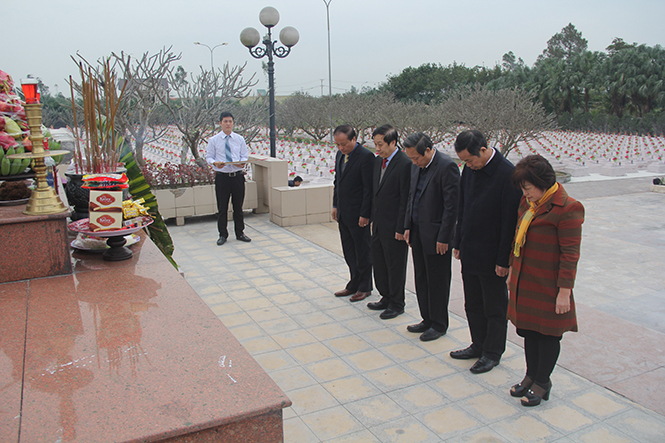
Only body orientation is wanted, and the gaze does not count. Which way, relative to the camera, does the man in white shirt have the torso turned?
toward the camera

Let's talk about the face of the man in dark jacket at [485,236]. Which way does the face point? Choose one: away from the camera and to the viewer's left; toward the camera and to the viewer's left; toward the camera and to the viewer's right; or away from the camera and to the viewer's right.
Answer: toward the camera and to the viewer's left

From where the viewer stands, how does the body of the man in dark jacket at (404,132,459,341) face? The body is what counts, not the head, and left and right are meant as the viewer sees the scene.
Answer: facing the viewer and to the left of the viewer

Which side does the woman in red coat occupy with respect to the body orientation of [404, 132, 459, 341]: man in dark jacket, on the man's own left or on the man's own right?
on the man's own left

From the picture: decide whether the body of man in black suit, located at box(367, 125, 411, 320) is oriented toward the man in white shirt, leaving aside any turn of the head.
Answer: no

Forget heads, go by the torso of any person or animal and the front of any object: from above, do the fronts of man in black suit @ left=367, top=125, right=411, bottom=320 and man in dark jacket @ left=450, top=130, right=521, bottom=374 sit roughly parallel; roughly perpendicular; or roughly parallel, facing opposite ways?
roughly parallel

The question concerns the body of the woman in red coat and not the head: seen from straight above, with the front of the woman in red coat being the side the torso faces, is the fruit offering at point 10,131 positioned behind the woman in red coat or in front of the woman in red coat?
in front

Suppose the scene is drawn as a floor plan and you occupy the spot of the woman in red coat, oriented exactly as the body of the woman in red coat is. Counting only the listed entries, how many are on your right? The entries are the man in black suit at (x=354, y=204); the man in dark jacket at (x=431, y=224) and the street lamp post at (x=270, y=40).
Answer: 3

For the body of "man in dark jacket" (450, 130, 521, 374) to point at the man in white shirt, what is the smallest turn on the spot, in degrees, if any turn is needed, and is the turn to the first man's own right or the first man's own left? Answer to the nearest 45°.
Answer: approximately 90° to the first man's own right

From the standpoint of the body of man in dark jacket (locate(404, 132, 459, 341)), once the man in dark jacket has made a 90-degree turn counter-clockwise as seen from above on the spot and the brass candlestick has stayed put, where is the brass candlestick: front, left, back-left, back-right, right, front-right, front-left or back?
right

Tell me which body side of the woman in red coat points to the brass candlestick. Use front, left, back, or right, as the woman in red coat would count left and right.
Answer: front

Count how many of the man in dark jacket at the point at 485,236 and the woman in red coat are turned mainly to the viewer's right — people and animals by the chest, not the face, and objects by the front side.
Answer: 0

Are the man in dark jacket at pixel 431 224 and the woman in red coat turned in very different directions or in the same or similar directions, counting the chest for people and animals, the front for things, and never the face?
same or similar directions

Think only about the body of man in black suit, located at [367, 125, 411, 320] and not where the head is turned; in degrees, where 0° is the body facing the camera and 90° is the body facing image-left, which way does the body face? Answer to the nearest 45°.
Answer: approximately 45°

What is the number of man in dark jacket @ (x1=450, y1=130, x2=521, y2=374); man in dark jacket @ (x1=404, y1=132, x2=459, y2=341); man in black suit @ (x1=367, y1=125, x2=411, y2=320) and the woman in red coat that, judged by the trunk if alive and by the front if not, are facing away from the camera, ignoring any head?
0

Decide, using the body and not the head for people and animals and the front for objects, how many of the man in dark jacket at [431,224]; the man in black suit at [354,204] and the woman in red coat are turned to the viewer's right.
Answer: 0

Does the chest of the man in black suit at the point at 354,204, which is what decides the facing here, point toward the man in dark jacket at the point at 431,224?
no

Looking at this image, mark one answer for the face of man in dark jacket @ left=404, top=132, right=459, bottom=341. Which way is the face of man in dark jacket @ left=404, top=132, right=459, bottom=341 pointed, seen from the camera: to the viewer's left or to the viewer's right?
to the viewer's left
